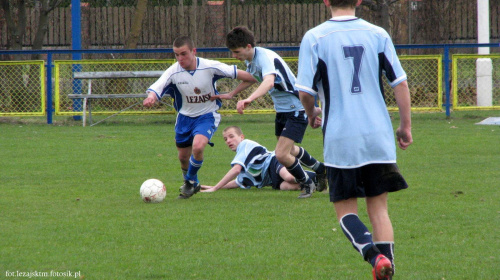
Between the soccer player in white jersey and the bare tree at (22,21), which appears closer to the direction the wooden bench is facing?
the soccer player in white jersey

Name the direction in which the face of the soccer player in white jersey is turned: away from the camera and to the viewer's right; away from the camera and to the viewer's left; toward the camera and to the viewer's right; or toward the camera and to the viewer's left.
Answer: toward the camera and to the viewer's left

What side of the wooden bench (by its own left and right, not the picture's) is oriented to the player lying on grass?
front

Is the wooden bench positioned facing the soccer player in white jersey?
yes

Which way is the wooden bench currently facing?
toward the camera

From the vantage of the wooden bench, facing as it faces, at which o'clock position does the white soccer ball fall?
The white soccer ball is roughly at 12 o'clock from the wooden bench.
